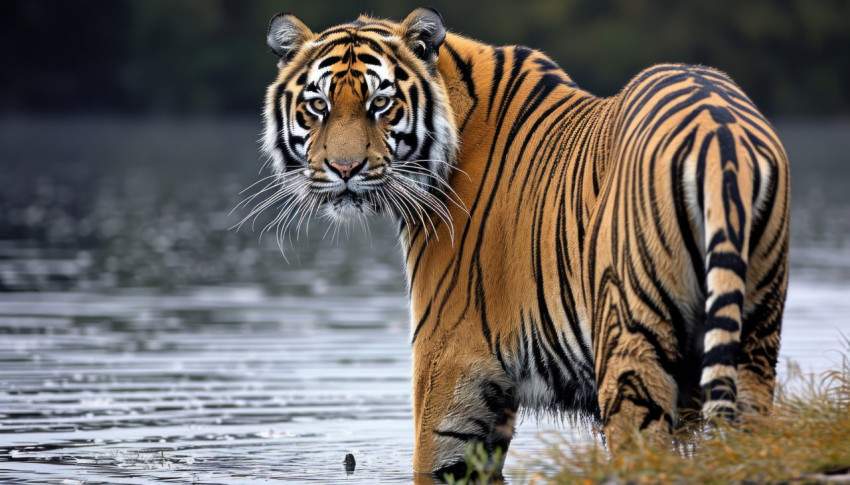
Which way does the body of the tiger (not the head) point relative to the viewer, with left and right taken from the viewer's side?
facing away from the viewer and to the left of the viewer
